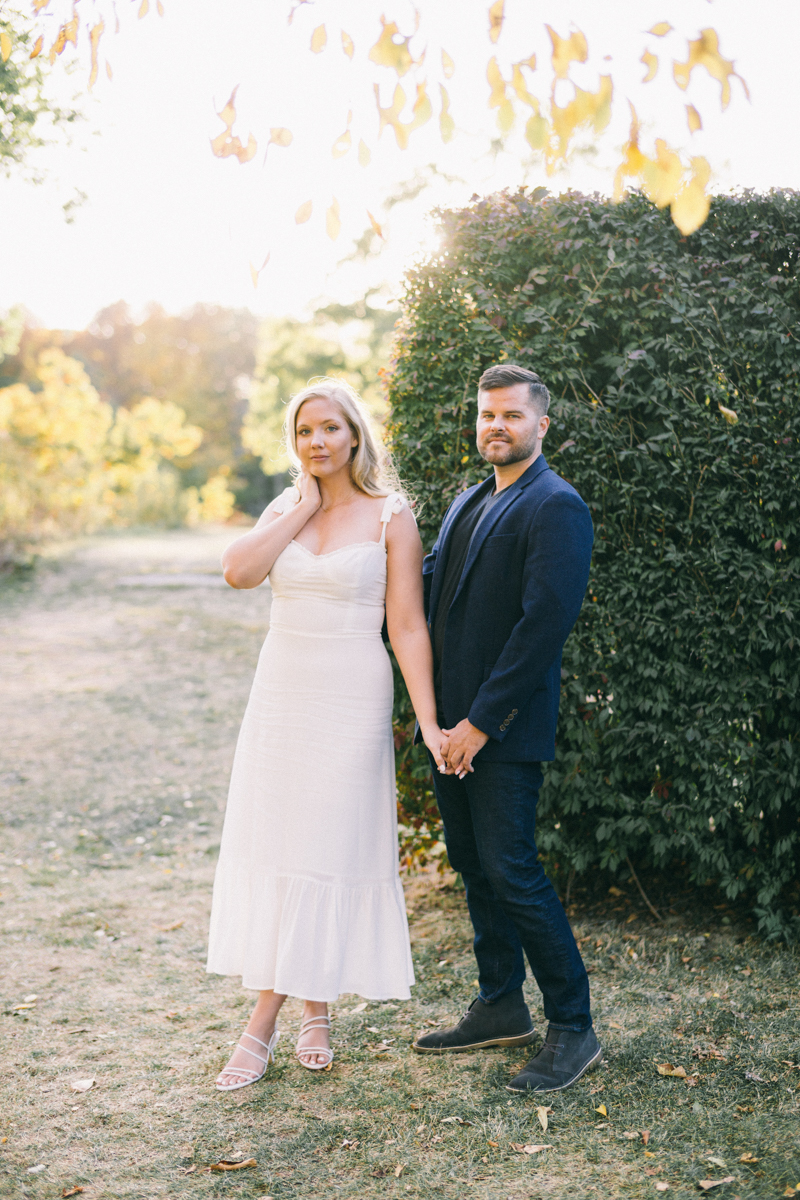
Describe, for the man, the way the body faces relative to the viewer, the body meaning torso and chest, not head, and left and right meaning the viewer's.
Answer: facing the viewer and to the left of the viewer
